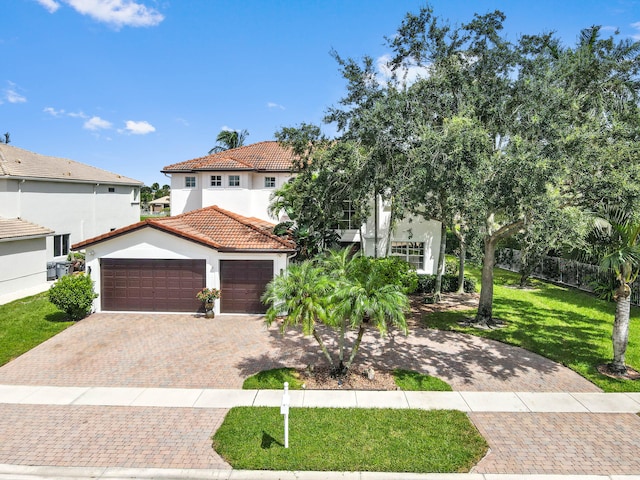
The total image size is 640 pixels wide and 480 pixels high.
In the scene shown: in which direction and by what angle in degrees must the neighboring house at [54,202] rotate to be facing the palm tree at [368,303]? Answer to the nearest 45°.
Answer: approximately 45° to its left

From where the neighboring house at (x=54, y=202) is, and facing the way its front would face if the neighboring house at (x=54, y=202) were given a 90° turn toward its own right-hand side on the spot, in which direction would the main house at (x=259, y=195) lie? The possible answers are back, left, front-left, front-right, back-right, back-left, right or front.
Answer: back

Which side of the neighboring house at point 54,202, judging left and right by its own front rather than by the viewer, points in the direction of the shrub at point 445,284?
left

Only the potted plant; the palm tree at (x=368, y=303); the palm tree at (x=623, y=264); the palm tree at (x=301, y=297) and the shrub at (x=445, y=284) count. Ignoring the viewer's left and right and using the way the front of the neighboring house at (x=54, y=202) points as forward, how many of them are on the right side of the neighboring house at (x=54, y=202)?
0

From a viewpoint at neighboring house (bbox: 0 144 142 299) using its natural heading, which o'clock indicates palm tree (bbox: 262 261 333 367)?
The palm tree is roughly at 10 o'clock from the neighboring house.

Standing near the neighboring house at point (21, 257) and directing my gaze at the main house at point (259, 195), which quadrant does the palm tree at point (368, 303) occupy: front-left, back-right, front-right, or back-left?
front-right

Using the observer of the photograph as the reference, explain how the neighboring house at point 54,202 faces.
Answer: facing the viewer and to the left of the viewer

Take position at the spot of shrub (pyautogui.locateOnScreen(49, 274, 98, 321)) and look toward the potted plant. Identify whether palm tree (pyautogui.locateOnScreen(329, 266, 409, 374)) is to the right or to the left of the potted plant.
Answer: right

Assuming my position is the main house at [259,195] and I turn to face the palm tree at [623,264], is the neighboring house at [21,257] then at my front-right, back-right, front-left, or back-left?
back-right

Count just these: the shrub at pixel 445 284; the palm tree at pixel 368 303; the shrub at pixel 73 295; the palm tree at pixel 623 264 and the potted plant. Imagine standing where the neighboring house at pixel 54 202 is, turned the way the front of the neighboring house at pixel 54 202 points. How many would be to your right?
0

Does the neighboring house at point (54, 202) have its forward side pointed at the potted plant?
no

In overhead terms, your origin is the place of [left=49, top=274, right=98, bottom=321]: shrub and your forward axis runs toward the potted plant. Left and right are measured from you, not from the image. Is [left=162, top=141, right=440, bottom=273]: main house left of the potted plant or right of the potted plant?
left

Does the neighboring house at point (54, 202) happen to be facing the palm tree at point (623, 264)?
no

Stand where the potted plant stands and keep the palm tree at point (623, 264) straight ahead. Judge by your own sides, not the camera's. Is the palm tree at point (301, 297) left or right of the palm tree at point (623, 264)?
right

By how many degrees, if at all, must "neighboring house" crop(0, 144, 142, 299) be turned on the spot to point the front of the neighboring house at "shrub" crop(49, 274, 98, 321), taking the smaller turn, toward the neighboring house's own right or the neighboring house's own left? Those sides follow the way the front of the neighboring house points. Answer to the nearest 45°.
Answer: approximately 45° to the neighboring house's own left
